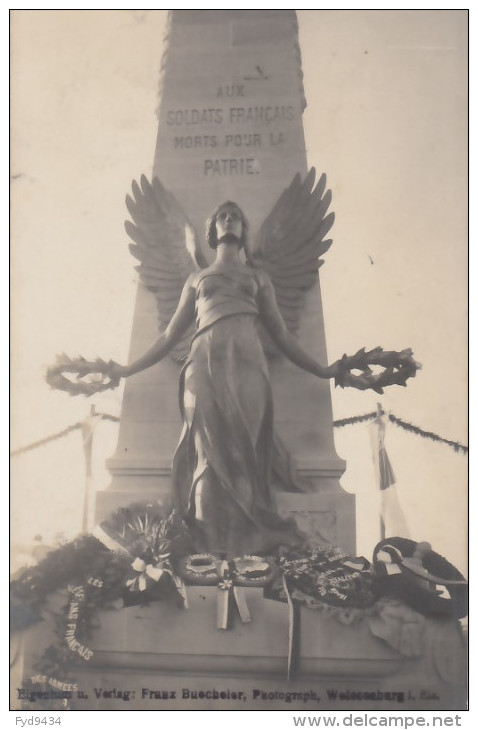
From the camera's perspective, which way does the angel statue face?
toward the camera
